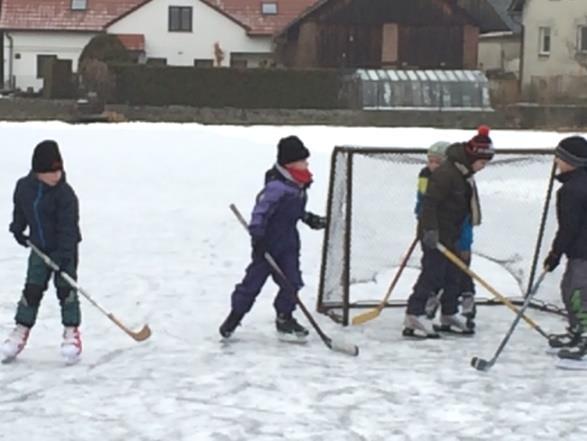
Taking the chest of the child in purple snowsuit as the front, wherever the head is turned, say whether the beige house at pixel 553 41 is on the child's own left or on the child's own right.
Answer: on the child's own left

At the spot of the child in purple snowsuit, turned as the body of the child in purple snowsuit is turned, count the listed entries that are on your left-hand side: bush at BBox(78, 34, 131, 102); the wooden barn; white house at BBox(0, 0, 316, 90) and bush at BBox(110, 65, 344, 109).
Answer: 4

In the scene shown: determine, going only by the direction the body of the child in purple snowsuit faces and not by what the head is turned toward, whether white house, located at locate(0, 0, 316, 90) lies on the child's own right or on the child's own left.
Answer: on the child's own left

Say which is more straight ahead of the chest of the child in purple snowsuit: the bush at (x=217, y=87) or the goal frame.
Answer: the goal frame

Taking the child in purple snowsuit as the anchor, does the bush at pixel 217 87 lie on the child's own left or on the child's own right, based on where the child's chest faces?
on the child's own left

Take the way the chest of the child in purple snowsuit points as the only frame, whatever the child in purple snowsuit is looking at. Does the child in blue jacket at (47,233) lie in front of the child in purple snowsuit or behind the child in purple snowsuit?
behind

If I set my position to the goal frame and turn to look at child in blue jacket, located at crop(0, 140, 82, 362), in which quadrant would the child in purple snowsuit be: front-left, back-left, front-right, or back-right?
front-left

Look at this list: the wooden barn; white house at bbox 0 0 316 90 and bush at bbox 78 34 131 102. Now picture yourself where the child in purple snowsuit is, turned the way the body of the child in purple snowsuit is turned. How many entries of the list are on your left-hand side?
3

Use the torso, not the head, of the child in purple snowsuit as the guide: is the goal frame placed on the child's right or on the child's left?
on the child's left

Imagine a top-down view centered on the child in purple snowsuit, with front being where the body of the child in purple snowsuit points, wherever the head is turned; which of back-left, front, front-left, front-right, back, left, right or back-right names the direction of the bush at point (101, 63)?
left

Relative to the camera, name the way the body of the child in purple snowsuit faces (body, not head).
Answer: to the viewer's right

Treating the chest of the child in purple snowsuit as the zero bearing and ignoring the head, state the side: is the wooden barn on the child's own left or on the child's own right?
on the child's own left

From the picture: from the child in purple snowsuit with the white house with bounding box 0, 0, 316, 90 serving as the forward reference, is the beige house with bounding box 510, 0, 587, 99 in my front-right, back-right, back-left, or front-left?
front-right
